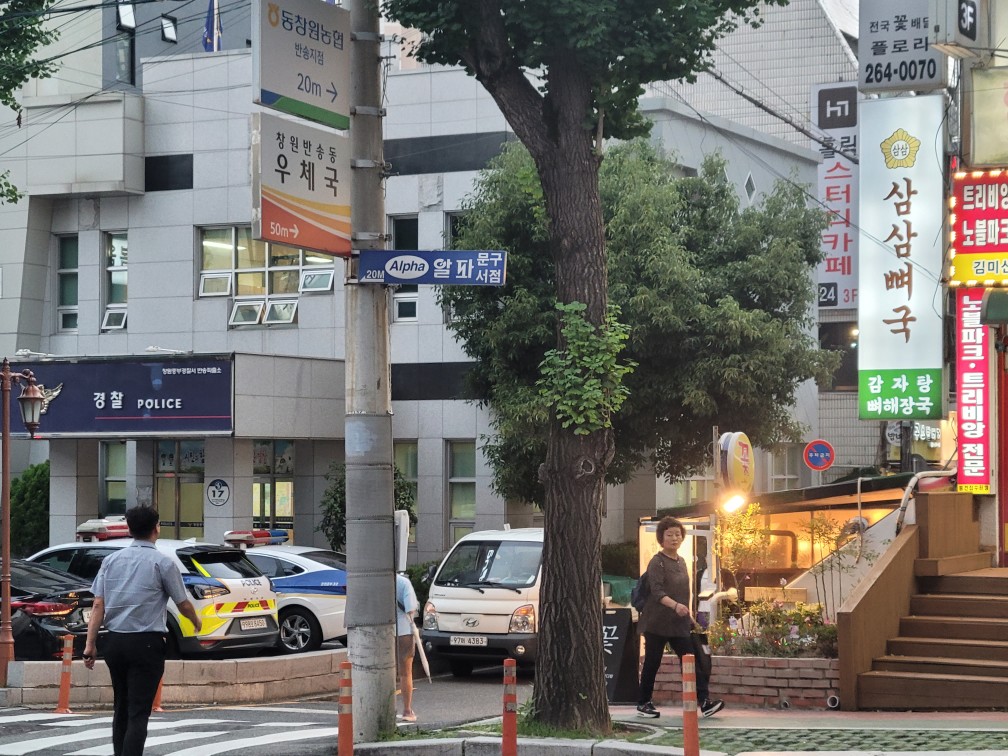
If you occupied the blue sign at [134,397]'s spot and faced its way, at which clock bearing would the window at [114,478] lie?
The window is roughly at 6 o'clock from the blue sign.

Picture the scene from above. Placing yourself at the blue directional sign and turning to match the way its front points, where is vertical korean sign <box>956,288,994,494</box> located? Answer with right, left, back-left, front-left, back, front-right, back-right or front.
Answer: back-left

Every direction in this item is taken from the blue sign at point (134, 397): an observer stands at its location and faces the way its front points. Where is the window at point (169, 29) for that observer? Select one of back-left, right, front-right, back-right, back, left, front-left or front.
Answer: back

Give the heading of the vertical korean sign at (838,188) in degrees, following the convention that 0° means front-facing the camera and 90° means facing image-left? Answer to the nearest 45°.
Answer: approximately 0°

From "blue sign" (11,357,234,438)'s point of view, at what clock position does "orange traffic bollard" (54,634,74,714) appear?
The orange traffic bollard is roughly at 12 o'clock from the blue sign.

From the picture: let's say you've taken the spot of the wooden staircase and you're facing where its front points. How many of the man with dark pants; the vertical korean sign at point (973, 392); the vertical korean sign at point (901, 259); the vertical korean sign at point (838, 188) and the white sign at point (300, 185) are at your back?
3

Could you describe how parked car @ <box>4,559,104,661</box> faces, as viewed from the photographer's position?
facing away from the viewer and to the left of the viewer

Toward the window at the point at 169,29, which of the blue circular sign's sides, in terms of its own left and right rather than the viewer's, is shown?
right
